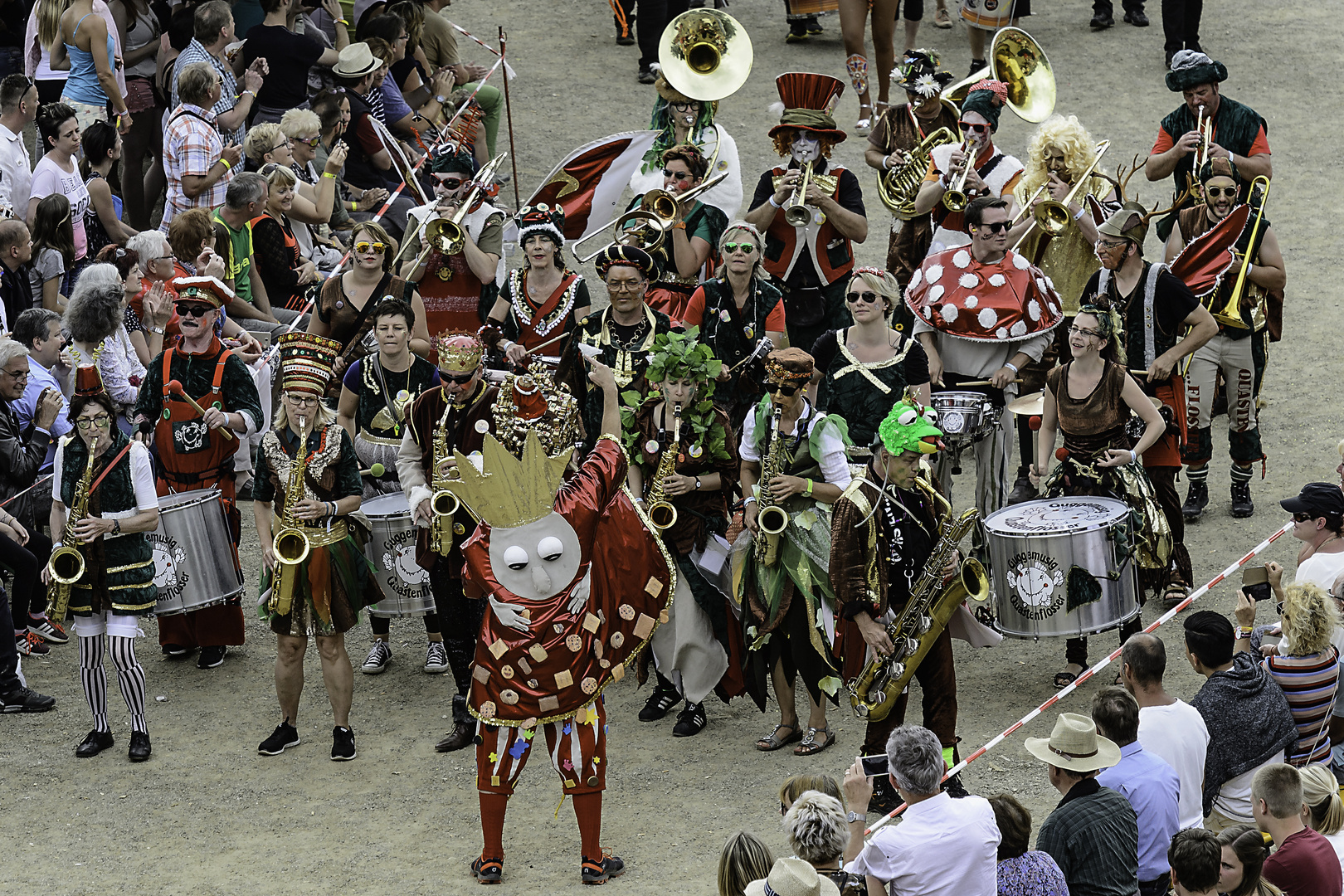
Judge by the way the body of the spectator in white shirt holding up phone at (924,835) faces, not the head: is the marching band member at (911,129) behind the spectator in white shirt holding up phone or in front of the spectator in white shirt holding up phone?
in front

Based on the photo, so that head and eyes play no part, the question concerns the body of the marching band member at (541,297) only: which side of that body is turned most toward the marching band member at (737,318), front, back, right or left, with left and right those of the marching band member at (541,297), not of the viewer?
left

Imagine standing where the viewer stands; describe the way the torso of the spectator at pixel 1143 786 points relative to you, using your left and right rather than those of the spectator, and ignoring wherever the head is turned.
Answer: facing away from the viewer and to the left of the viewer

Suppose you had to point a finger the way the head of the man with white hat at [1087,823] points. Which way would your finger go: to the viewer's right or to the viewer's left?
to the viewer's left

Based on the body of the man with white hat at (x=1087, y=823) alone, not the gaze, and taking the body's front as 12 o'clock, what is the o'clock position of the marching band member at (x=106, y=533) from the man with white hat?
The marching band member is roughly at 11 o'clock from the man with white hat.

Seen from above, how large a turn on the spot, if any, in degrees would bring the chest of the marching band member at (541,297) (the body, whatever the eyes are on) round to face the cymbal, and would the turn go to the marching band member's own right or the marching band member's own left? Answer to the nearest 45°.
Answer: approximately 90° to the marching band member's own left

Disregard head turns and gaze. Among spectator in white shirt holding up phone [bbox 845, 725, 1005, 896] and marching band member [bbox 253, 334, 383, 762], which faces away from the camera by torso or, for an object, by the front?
the spectator in white shirt holding up phone

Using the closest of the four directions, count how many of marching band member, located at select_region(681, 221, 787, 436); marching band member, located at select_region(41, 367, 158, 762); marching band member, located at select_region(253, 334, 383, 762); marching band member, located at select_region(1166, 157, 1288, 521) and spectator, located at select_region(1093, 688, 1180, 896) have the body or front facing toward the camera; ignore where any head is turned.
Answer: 4

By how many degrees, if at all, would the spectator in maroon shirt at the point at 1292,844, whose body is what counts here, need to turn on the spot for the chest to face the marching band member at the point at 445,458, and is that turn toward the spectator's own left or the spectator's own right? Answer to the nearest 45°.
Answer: approximately 45° to the spectator's own left

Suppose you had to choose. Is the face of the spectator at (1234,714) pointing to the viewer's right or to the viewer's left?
to the viewer's left

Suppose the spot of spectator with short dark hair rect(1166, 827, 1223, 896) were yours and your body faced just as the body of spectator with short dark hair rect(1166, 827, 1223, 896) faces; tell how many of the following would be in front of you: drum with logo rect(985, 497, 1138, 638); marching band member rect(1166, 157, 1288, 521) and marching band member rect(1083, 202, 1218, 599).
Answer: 3

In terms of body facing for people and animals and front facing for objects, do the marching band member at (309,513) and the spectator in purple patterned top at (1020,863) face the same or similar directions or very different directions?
very different directions

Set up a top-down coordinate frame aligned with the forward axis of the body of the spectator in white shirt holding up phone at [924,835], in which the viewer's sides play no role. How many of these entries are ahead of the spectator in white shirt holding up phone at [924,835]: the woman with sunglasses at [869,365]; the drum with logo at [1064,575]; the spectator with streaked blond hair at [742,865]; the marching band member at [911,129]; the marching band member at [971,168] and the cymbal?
5

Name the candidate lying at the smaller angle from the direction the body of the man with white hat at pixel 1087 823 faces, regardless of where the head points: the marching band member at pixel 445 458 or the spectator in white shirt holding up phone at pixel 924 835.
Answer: the marching band member

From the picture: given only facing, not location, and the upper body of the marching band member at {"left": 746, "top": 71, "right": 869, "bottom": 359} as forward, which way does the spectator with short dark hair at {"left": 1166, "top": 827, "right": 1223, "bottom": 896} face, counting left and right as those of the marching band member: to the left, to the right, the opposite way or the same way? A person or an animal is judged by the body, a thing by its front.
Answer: the opposite way
